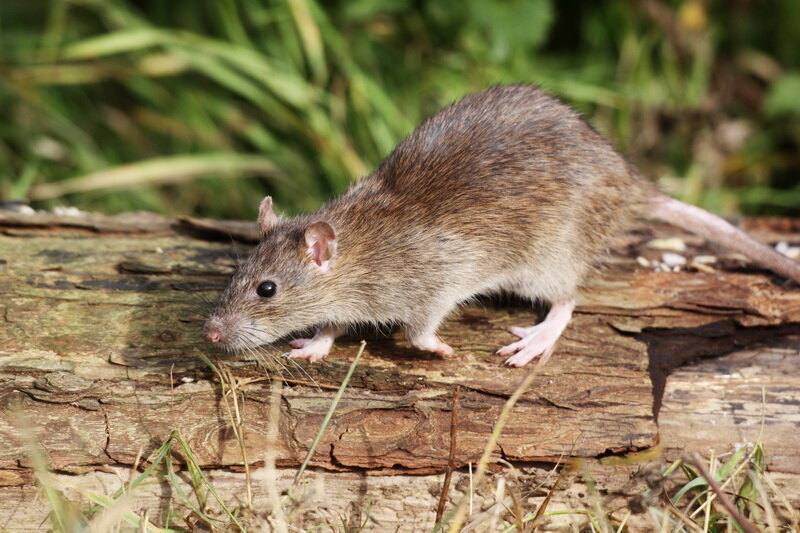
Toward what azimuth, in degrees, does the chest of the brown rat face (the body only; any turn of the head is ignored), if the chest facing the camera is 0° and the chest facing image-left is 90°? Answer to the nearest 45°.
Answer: approximately 90°
